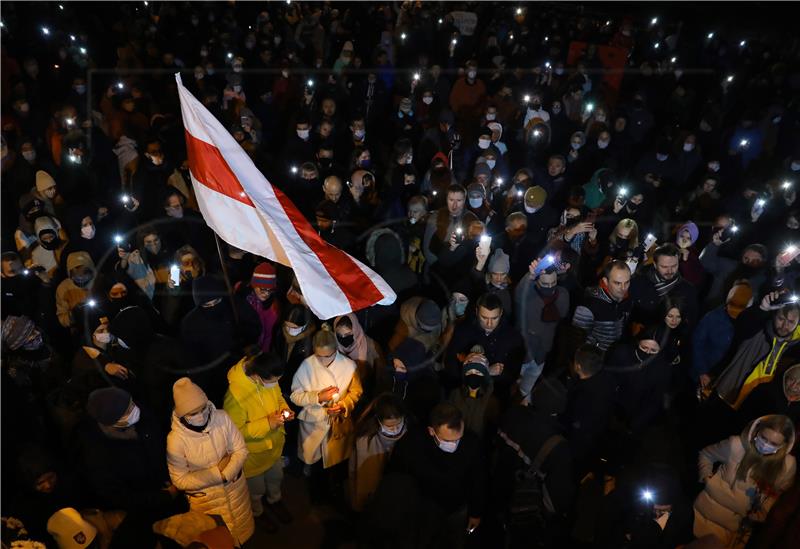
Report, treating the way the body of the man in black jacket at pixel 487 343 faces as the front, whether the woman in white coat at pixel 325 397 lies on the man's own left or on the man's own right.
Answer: on the man's own right

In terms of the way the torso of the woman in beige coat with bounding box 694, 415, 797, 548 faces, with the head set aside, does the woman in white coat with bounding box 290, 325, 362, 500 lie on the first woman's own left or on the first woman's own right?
on the first woman's own right

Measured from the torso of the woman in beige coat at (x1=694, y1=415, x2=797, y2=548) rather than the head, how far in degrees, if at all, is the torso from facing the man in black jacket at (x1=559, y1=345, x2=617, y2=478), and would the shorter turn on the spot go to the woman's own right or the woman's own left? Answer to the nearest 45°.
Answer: approximately 135° to the woman's own right

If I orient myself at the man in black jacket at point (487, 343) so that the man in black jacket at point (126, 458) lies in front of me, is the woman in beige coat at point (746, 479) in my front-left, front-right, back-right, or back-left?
back-left

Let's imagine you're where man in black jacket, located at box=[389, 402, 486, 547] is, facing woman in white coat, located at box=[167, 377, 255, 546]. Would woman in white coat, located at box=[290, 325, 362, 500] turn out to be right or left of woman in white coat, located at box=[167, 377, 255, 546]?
right

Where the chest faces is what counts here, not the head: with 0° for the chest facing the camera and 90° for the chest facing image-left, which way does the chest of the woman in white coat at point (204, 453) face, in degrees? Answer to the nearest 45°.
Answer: approximately 315°

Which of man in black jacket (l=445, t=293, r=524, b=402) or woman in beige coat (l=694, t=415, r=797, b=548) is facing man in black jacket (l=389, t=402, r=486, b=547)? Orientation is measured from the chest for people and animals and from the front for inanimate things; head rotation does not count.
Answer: man in black jacket (l=445, t=293, r=524, b=402)

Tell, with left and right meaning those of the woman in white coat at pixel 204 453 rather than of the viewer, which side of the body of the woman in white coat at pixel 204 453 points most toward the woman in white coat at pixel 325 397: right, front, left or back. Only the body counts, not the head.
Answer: left

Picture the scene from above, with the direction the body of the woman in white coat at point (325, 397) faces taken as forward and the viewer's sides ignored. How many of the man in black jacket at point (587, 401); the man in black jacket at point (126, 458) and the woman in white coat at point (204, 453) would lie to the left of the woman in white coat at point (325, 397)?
1

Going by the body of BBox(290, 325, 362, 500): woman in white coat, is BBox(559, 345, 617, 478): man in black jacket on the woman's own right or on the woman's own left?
on the woman's own left

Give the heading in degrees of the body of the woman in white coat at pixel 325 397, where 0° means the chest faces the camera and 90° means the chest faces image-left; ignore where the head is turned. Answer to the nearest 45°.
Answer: approximately 0°
